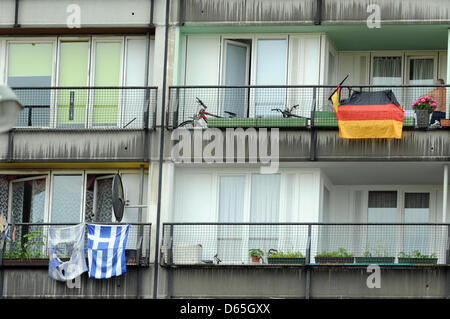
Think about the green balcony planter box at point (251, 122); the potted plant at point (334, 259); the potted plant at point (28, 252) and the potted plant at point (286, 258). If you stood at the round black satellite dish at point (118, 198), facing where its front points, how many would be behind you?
3

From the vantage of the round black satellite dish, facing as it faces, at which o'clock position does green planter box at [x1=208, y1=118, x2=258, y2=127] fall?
The green planter box is roughly at 6 o'clock from the round black satellite dish.

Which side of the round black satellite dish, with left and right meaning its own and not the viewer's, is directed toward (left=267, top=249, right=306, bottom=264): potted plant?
back

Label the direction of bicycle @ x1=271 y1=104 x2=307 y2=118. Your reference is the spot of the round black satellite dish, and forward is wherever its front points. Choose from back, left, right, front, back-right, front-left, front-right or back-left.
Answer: back

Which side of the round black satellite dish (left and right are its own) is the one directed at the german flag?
back

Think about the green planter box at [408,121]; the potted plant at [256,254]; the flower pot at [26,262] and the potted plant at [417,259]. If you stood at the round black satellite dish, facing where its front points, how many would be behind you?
3

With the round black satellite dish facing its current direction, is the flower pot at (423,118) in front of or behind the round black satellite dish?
behind

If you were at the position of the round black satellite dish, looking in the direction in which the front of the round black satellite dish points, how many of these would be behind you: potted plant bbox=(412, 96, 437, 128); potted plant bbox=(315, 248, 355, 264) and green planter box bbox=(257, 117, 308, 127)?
3

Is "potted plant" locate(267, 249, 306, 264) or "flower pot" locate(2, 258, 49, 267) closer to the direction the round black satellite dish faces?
the flower pot

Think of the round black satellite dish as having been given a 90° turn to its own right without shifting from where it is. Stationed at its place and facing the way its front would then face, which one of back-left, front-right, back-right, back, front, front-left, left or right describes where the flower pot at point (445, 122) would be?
right

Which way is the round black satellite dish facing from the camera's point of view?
to the viewer's left

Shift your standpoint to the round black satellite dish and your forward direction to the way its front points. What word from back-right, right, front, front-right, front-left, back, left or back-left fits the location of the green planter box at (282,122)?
back

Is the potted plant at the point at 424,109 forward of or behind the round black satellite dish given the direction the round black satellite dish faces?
behind

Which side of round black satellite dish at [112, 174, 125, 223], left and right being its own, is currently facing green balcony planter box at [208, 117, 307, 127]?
back

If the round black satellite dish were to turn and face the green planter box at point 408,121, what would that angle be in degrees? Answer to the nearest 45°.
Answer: approximately 180°
